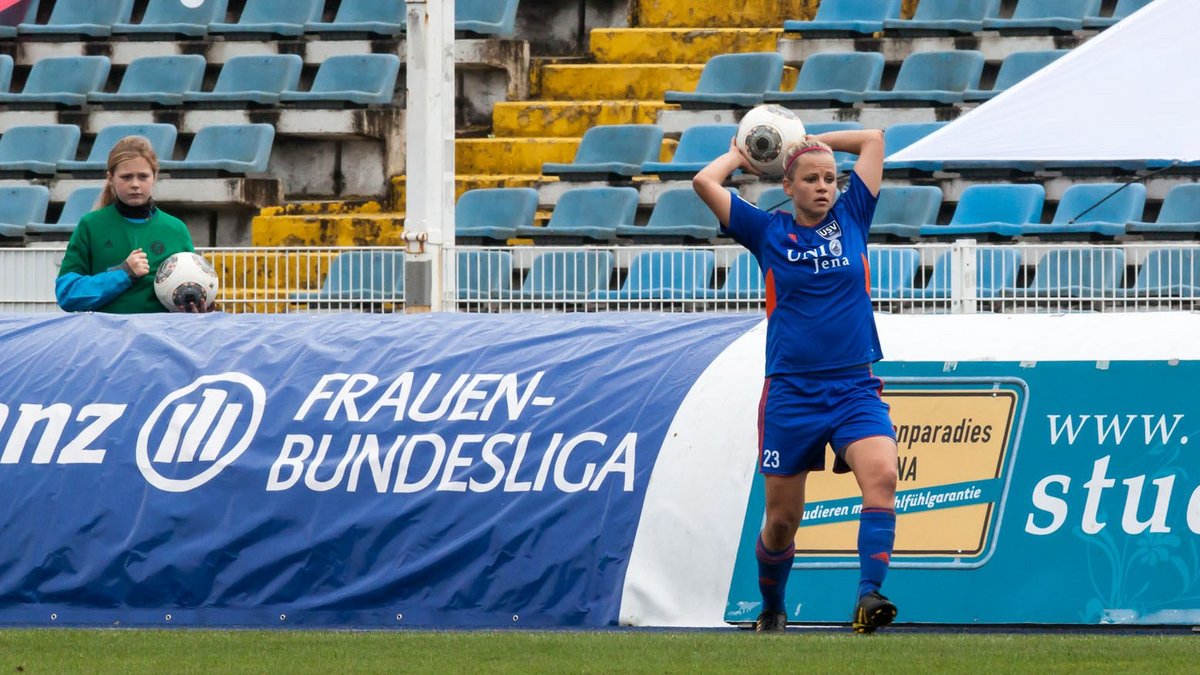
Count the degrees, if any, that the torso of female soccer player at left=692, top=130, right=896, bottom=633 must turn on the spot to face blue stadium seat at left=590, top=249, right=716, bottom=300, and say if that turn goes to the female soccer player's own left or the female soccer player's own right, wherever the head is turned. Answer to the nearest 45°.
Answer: approximately 180°

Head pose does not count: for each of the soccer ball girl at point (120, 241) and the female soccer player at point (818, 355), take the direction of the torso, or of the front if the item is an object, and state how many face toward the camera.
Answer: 2

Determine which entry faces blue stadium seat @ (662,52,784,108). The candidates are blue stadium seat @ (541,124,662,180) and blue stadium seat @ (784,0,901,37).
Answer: blue stadium seat @ (784,0,901,37)

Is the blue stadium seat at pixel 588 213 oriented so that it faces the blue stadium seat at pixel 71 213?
no

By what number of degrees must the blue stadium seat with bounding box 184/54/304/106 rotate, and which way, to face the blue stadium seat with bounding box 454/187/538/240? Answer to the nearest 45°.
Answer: approximately 90° to its left

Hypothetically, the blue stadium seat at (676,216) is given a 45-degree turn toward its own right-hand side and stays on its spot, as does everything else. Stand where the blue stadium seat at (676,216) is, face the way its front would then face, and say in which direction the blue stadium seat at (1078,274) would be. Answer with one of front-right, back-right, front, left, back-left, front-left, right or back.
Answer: back-left

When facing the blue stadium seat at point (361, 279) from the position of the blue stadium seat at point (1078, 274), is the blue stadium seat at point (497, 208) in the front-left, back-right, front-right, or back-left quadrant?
front-right

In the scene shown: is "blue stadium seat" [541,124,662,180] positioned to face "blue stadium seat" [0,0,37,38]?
no

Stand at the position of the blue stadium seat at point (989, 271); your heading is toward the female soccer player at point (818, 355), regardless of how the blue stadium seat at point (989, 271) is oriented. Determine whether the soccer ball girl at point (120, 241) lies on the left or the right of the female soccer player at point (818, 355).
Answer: right

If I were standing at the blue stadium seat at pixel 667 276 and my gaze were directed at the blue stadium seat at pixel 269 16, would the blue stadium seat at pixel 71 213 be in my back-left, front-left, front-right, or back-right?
front-left

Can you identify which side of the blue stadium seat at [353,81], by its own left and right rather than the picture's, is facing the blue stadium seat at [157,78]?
right

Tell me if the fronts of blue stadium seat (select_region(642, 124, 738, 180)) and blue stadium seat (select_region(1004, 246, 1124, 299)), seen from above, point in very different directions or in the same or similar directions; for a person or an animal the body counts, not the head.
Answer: same or similar directions

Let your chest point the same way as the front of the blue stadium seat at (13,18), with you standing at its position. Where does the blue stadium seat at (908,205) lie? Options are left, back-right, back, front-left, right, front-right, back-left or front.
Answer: left

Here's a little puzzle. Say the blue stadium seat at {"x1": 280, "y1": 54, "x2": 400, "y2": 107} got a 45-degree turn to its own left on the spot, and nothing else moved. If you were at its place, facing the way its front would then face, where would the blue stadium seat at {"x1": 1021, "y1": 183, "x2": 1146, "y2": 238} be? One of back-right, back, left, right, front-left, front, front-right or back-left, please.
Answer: front-left

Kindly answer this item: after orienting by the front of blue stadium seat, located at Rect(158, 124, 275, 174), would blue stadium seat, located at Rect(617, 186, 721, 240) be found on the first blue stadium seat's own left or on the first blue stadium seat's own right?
on the first blue stadium seat's own left

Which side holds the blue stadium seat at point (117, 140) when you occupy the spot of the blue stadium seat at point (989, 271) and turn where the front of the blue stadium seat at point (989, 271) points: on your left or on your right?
on your right
